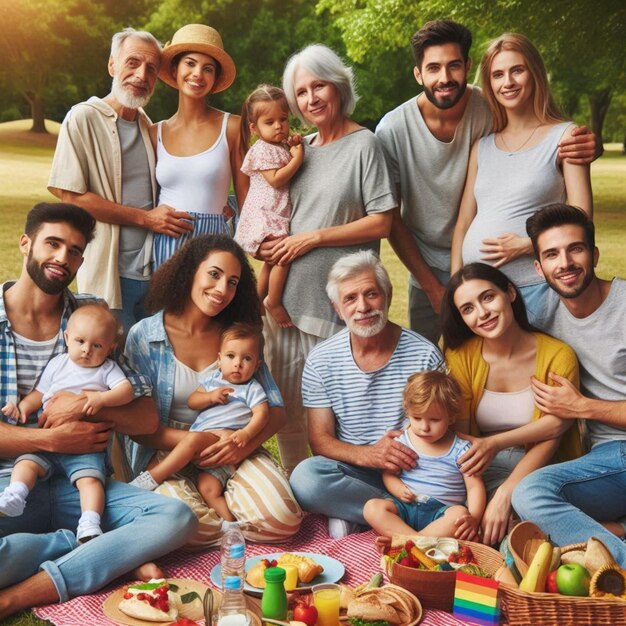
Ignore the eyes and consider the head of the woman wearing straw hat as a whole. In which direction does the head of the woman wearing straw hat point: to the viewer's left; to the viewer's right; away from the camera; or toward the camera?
toward the camera

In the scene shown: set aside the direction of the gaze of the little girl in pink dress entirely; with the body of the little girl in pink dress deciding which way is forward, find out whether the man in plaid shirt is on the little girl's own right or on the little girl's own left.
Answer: on the little girl's own right

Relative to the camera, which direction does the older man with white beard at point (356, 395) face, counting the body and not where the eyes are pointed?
toward the camera

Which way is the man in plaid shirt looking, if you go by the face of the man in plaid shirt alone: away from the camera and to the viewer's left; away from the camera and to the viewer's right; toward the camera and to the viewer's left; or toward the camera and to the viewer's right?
toward the camera and to the viewer's right

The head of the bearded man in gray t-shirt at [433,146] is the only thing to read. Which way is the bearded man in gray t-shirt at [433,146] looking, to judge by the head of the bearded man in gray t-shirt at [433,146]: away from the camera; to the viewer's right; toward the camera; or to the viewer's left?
toward the camera

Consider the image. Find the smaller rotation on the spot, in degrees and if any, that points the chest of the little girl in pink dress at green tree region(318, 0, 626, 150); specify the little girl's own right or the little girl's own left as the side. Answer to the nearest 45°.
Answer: approximately 135° to the little girl's own left

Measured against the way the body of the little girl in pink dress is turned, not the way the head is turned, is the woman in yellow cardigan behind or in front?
in front

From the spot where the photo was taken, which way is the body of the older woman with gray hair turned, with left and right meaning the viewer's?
facing the viewer and to the left of the viewer

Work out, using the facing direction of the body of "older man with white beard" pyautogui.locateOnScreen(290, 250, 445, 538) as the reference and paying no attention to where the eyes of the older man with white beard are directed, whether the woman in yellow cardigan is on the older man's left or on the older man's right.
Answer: on the older man's left

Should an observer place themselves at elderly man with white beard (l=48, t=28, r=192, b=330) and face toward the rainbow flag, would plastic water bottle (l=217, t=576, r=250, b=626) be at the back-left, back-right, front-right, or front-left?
front-right

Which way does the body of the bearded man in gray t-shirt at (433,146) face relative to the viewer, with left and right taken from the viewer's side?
facing the viewer

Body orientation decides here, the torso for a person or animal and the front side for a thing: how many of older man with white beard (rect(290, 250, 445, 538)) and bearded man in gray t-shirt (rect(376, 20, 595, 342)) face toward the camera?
2

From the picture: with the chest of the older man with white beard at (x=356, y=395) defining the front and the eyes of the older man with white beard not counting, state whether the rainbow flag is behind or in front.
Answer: in front

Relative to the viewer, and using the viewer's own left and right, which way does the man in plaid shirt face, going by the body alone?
facing the viewer and to the right of the viewer
